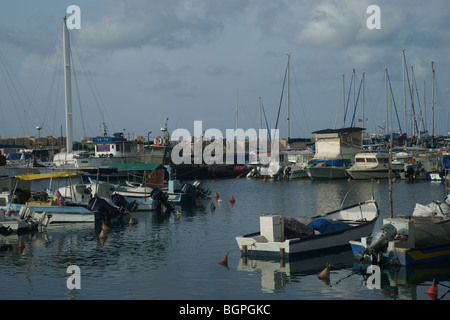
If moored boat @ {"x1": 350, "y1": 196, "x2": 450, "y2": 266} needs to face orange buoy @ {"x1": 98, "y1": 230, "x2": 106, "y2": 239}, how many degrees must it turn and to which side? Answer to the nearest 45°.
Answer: approximately 135° to its left

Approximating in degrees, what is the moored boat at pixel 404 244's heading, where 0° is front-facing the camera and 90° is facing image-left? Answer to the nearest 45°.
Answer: approximately 225°

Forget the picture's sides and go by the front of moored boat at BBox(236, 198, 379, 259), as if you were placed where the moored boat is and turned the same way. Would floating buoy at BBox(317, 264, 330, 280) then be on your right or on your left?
on your right

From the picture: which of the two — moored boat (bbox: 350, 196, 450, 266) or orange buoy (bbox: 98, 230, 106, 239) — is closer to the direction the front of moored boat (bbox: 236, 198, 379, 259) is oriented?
the moored boat

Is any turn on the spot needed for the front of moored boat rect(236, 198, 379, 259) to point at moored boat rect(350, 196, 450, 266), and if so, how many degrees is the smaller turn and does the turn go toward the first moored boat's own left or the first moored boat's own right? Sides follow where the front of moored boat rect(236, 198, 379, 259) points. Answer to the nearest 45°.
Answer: approximately 90° to the first moored boat's own right

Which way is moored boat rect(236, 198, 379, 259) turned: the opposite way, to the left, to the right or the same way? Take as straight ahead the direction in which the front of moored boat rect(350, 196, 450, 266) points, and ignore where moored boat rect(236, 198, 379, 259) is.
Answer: the same way

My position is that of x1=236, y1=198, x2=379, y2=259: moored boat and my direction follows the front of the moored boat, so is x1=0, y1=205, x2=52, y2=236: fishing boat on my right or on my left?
on my left

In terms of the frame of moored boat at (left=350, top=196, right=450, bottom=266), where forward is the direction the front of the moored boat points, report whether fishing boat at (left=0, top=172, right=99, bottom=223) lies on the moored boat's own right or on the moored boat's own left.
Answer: on the moored boat's own left

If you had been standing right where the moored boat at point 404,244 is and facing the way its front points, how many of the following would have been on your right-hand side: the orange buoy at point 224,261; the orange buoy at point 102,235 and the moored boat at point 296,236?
0

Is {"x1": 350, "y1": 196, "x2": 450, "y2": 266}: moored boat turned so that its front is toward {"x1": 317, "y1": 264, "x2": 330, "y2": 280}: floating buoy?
no

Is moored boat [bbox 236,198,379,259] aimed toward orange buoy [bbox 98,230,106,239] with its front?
no

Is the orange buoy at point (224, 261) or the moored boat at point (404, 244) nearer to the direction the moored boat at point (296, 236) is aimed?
the moored boat

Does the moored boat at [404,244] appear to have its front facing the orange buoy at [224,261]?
no

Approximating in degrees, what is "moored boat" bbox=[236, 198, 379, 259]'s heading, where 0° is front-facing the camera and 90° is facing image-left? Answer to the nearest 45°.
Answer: approximately 225°

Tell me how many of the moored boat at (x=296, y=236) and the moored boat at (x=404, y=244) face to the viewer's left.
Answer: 0

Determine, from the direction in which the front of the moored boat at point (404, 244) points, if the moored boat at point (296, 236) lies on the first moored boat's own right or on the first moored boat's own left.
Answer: on the first moored boat's own left

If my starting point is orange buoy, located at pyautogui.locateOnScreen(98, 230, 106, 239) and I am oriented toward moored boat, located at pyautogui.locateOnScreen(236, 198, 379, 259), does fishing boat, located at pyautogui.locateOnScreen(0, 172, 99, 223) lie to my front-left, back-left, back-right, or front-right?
back-left

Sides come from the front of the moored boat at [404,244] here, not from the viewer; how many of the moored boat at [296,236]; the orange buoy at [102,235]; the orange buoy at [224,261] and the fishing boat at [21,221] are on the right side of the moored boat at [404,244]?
0
